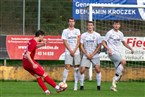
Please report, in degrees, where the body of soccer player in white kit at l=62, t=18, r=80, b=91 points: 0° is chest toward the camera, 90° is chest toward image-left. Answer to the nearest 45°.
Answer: approximately 0°

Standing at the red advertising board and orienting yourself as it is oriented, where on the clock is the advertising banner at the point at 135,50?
The advertising banner is roughly at 9 o'clock from the red advertising board.

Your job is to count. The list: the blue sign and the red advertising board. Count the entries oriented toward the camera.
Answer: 2

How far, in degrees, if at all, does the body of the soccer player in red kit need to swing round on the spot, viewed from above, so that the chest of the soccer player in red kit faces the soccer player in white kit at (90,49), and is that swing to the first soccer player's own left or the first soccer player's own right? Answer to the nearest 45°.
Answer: approximately 45° to the first soccer player's own left

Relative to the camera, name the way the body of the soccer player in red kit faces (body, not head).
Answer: to the viewer's right

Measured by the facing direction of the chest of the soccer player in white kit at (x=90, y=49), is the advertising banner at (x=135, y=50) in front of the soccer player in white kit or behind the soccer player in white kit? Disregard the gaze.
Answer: behind

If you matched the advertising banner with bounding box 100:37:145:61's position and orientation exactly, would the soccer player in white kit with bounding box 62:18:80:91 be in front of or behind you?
in front

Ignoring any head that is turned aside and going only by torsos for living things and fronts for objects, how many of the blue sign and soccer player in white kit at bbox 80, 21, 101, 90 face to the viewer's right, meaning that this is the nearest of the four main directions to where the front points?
0

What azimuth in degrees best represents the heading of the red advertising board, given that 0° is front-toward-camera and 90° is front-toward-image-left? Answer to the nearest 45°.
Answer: approximately 0°

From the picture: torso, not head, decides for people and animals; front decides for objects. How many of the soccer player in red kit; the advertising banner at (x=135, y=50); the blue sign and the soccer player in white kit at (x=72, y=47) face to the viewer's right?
1
